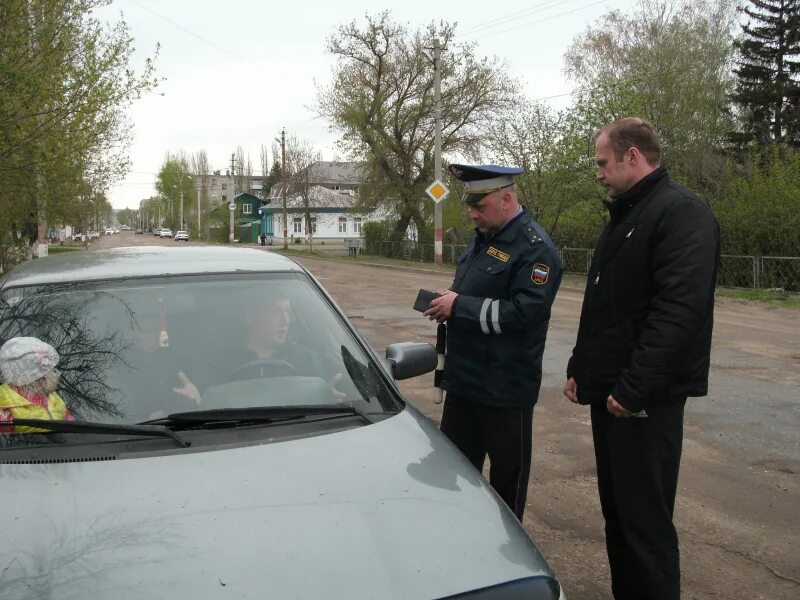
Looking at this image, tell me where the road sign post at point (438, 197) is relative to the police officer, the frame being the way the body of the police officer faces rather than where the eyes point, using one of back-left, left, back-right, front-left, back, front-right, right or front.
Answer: back-right

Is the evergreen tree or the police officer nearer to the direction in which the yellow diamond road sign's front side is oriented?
the police officer

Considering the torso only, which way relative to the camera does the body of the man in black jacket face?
to the viewer's left

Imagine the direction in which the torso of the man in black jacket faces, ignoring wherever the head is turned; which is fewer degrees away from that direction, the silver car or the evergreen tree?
the silver car

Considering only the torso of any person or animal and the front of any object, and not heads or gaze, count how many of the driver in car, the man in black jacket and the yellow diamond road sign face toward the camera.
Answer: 2

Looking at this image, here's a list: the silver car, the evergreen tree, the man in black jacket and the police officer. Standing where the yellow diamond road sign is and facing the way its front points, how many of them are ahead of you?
3

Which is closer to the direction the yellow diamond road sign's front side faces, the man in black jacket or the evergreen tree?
the man in black jacket

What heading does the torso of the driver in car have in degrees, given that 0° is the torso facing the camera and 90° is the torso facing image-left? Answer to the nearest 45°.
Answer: approximately 0°

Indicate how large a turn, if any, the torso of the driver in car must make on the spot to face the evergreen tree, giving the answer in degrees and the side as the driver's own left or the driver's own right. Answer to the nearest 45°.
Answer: approximately 135° to the driver's own left

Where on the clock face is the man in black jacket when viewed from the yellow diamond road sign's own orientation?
The man in black jacket is roughly at 12 o'clock from the yellow diamond road sign.

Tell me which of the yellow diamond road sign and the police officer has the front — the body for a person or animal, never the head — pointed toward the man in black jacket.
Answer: the yellow diamond road sign

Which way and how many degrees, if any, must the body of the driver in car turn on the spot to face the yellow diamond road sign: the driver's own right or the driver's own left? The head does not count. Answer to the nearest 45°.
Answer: approximately 180°
